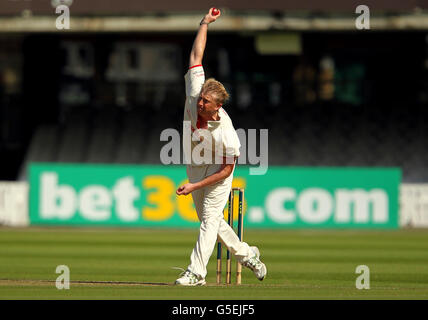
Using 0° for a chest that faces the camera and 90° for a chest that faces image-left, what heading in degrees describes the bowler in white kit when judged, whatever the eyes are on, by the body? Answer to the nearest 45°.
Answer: approximately 45°
